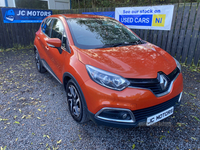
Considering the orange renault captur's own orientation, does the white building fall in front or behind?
behind

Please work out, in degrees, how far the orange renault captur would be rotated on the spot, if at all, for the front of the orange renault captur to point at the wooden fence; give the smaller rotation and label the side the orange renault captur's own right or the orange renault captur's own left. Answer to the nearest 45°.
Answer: approximately 90° to the orange renault captur's own left

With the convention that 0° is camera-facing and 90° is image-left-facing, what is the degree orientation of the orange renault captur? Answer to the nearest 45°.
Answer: approximately 315°
